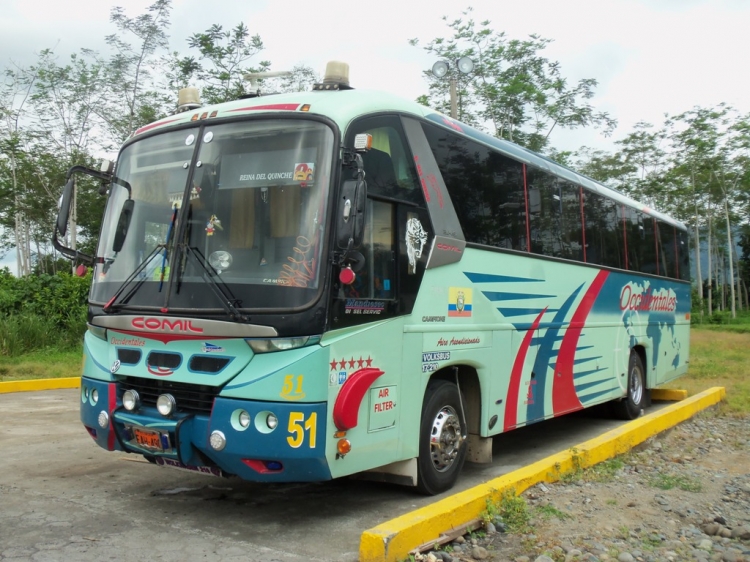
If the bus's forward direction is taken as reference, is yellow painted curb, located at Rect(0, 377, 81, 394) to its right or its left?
on its right

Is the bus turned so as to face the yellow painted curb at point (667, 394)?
no

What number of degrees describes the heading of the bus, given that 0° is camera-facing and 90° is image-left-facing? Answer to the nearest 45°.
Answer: approximately 45°

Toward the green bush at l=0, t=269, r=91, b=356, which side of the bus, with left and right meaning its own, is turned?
right
